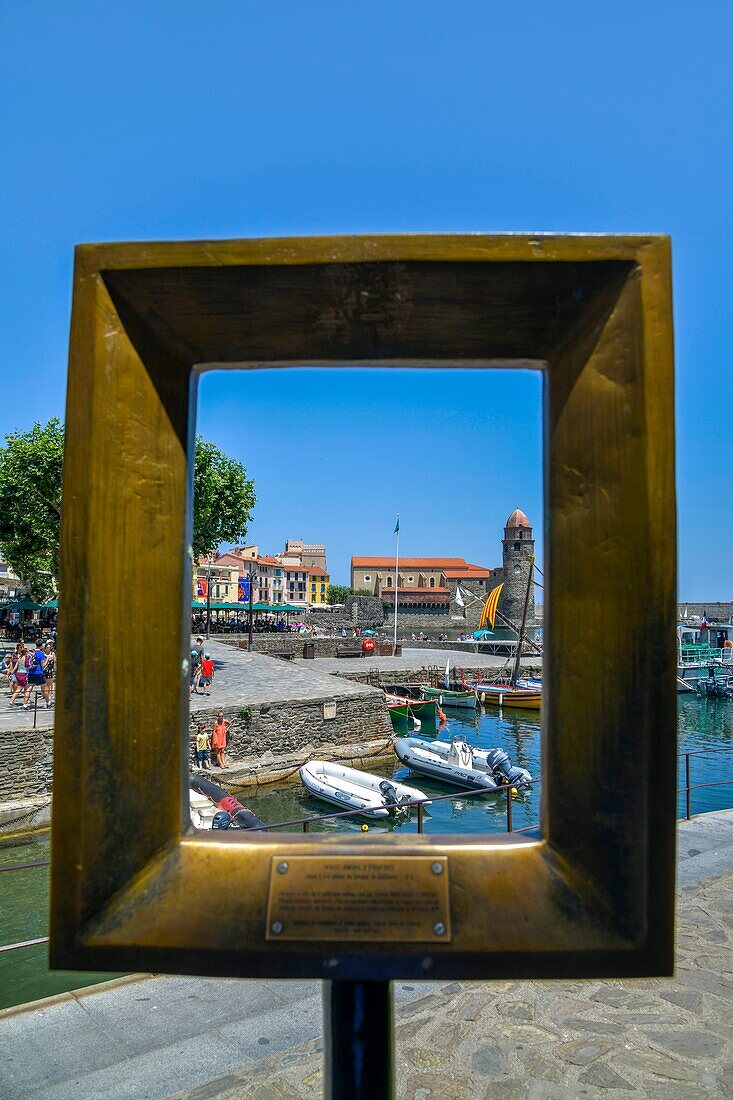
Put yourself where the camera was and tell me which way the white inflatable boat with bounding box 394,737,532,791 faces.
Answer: facing away from the viewer and to the left of the viewer

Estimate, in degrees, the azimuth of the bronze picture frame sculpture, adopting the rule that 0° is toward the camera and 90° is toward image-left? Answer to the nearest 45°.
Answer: approximately 0°

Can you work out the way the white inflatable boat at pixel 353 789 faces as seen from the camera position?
facing away from the viewer and to the left of the viewer

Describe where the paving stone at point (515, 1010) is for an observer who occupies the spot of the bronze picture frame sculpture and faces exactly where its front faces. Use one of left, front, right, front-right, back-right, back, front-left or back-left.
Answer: back

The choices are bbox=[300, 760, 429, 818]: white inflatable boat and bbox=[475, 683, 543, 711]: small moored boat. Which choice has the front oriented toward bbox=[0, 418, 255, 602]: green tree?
the white inflatable boat

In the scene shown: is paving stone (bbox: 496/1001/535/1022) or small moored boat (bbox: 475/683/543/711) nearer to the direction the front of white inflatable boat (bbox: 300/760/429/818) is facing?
the small moored boat

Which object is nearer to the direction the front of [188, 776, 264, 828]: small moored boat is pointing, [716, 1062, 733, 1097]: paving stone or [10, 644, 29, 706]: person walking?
the person walking
